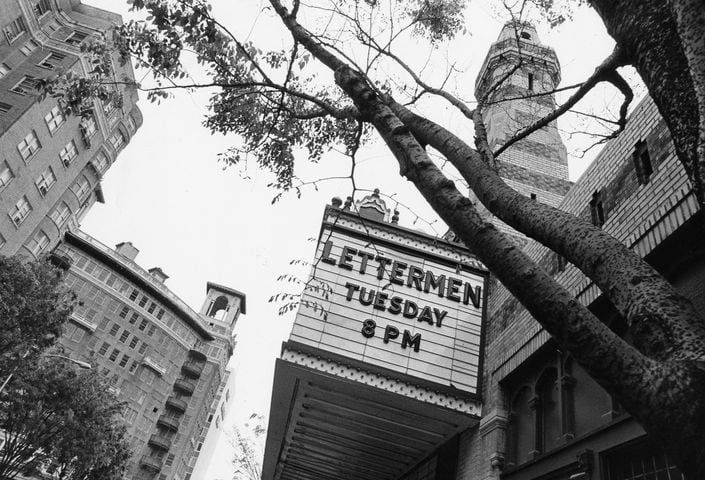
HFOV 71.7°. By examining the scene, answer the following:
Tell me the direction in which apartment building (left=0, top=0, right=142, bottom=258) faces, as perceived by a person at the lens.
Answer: facing the viewer and to the right of the viewer

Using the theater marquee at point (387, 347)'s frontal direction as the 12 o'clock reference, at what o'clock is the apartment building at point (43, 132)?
The apartment building is roughly at 4 o'clock from the theater marquee.

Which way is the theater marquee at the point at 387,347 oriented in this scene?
toward the camera

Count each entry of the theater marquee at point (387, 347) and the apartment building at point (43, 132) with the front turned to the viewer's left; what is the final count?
0

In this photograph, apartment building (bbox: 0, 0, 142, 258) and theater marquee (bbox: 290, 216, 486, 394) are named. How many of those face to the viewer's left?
0

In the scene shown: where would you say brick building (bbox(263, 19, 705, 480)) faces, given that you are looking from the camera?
facing the viewer and to the left of the viewer
